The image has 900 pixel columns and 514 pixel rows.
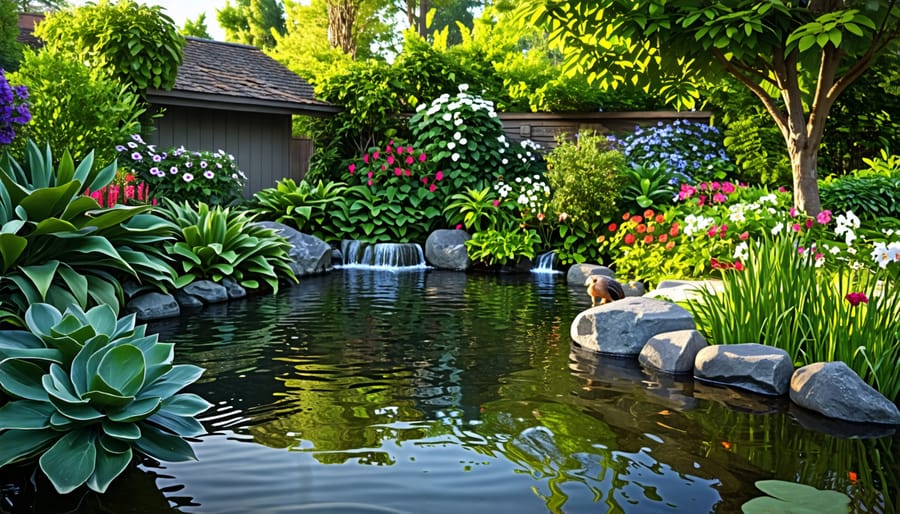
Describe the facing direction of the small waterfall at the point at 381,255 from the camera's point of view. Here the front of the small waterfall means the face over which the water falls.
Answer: facing the viewer

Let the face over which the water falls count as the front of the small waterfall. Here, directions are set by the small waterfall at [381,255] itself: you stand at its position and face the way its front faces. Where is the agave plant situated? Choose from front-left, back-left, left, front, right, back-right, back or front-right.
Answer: front

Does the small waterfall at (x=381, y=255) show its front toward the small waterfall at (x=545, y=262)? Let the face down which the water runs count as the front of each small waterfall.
no

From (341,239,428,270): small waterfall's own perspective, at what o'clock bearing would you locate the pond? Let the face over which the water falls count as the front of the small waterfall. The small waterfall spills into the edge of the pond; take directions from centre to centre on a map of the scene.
The pond is roughly at 12 o'clock from the small waterfall.

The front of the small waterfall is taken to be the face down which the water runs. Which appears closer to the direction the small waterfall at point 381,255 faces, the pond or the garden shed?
the pond

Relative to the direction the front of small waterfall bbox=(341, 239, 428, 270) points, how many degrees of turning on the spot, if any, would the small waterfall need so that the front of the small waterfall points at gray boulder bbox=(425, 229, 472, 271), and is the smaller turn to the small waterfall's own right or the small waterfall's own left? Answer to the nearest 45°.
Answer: approximately 90° to the small waterfall's own left

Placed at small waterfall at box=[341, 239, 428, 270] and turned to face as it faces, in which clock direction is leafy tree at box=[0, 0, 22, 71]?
The leafy tree is roughly at 4 o'clock from the small waterfall.

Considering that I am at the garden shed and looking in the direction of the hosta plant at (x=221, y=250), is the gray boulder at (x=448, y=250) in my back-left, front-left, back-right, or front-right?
front-left

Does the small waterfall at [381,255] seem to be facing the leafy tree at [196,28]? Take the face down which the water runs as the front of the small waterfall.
no

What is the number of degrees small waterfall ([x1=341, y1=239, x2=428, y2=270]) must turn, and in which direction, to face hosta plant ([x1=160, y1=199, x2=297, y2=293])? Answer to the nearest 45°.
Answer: approximately 45° to its right

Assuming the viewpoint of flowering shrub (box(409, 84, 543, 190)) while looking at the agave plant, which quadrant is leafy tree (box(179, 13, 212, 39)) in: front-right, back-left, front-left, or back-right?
back-right

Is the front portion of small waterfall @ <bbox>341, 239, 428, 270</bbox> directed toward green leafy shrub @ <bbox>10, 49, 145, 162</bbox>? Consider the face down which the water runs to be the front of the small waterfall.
no

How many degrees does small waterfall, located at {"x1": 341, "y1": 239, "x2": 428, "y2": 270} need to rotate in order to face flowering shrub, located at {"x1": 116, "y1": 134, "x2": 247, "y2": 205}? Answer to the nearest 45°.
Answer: approximately 90° to its right

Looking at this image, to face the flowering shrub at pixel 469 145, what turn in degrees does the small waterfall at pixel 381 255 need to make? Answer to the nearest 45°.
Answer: approximately 135° to its left

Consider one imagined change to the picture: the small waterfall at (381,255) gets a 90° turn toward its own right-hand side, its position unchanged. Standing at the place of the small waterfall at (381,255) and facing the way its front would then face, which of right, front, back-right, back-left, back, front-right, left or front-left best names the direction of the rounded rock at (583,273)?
back-left

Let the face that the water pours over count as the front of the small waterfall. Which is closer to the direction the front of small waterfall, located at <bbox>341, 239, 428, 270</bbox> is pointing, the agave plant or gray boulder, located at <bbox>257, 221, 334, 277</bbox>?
the agave plant

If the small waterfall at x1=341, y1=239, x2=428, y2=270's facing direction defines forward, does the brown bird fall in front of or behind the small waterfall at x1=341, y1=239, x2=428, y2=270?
in front

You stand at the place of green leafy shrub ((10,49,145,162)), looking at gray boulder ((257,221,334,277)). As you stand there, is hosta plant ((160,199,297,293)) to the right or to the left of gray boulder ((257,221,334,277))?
right
